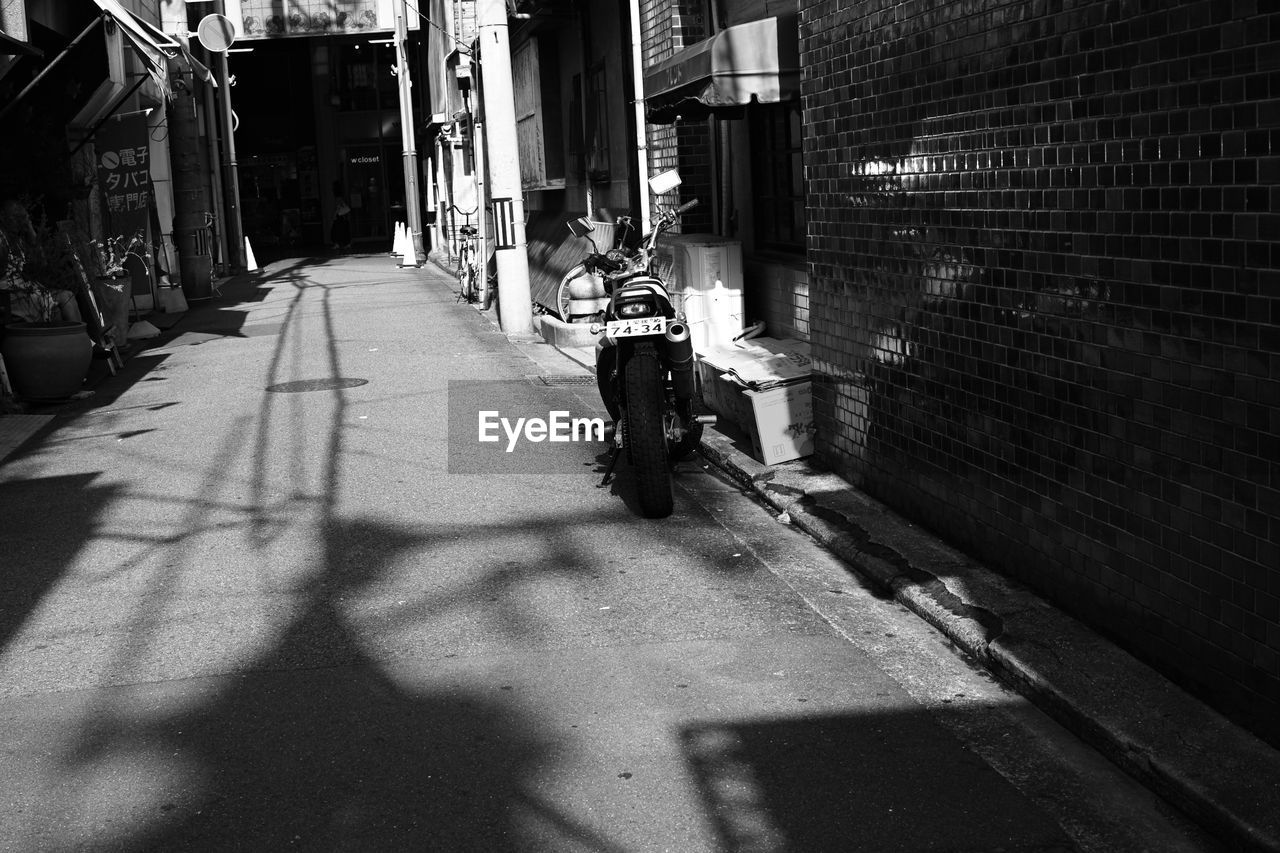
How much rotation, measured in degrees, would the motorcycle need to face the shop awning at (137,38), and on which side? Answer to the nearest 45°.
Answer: approximately 45° to its left

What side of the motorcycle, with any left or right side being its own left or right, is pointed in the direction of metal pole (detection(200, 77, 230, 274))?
front

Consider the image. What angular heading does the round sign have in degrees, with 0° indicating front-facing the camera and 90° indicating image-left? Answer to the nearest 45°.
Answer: approximately 0°

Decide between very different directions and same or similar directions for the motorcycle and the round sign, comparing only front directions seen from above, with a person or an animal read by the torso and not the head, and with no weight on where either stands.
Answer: very different directions

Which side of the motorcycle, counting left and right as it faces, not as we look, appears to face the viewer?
back

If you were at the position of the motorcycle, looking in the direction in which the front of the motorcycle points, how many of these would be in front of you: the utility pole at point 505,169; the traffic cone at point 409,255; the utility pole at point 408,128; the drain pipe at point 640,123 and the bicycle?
5

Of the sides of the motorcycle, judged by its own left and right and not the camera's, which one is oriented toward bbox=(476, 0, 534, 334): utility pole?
front
